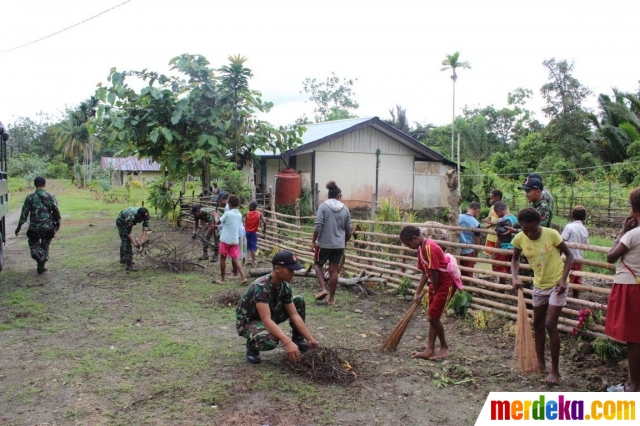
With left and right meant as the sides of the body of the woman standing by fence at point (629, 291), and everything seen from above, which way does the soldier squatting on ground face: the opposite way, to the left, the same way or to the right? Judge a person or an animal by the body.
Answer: the opposite way

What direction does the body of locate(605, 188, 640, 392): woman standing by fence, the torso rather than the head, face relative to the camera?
to the viewer's left

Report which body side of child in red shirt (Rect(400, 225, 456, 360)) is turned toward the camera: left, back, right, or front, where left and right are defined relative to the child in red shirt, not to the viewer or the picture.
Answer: left

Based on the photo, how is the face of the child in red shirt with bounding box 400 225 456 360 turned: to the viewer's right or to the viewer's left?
to the viewer's left

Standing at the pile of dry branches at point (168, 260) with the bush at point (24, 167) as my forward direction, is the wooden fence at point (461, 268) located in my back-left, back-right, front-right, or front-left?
back-right
